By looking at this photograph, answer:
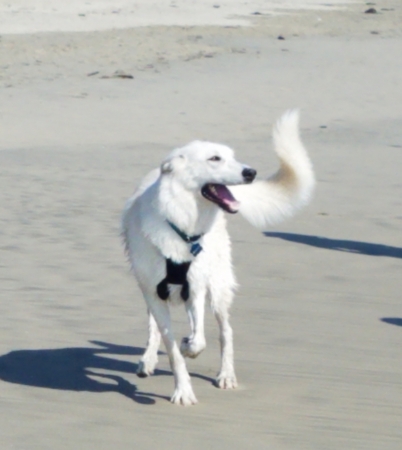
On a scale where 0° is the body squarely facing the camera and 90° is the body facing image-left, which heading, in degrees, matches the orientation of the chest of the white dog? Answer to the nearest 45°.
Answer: approximately 0°
